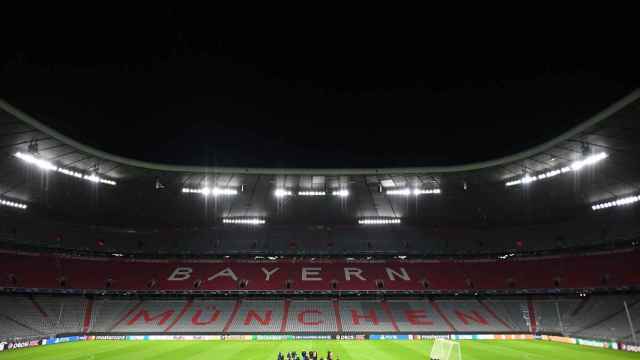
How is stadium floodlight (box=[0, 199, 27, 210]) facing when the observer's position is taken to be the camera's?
facing the viewer and to the right of the viewer
